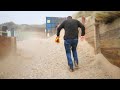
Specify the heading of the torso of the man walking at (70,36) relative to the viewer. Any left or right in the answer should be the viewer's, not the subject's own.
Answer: facing away from the viewer

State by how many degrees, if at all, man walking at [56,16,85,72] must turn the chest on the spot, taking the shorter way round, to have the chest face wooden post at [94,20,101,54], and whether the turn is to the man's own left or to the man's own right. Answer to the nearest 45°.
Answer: approximately 45° to the man's own right
